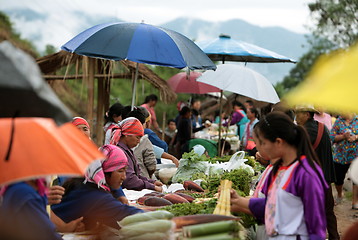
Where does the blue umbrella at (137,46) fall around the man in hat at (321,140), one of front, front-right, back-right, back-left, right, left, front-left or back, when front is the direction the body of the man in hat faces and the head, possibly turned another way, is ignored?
front

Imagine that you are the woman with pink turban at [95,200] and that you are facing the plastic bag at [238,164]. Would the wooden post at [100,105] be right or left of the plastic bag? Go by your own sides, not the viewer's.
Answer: left

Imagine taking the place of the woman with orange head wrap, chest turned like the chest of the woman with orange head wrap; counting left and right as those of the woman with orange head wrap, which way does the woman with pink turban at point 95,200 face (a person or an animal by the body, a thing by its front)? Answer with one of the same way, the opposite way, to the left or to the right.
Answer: the same way

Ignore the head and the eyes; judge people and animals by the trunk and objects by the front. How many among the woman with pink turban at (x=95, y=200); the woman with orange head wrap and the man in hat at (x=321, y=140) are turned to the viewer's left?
1

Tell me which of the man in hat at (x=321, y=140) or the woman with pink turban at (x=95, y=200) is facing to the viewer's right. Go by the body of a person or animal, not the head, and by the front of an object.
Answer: the woman with pink turban

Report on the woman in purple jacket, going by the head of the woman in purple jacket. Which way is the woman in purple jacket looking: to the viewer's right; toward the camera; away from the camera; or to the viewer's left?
to the viewer's left

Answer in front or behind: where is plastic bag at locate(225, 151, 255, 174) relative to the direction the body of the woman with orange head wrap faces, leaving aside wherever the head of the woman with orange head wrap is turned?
in front

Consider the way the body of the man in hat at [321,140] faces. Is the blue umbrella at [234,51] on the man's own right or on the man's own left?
on the man's own right

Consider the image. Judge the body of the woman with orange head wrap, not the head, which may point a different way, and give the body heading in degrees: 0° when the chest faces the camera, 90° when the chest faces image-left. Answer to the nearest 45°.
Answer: approximately 270°

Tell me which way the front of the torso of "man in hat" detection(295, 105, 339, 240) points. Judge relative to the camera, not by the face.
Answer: to the viewer's left

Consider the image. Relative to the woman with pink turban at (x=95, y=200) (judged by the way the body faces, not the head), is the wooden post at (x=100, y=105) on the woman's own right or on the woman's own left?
on the woman's own left

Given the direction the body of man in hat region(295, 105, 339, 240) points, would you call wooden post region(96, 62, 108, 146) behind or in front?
in front

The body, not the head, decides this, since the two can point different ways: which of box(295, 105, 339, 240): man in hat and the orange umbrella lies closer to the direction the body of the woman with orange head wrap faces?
the man in hat

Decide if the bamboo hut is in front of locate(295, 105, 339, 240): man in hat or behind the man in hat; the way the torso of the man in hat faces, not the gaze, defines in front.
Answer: in front

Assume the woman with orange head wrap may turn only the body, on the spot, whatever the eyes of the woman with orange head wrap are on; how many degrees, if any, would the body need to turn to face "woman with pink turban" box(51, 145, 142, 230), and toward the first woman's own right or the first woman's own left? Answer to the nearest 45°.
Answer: approximately 90° to the first woman's own right

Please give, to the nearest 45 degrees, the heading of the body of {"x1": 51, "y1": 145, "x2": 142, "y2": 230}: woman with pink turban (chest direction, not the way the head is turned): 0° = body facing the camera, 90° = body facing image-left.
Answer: approximately 270°
